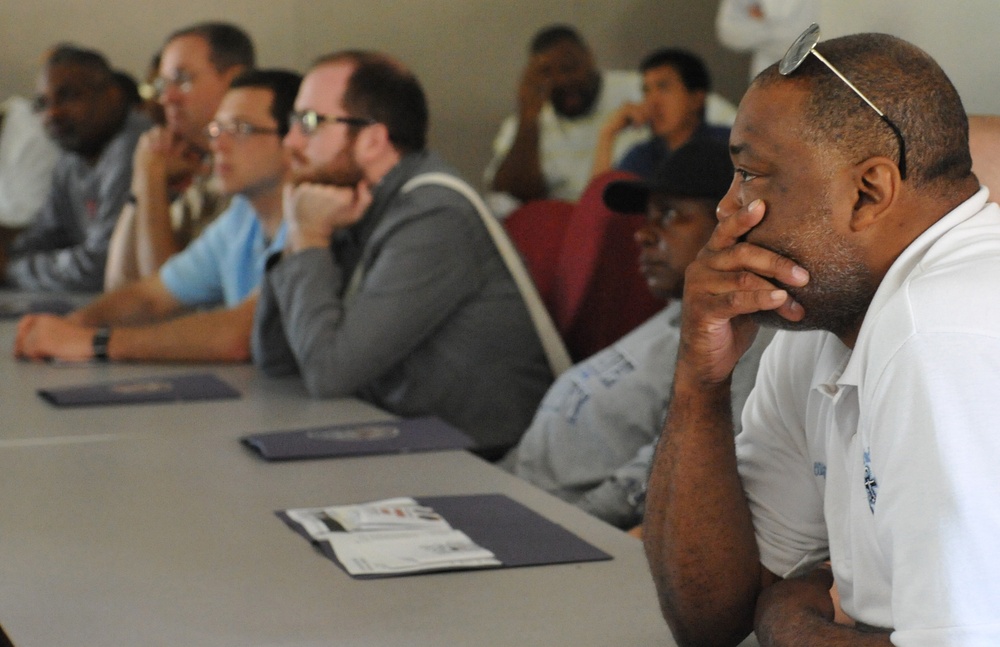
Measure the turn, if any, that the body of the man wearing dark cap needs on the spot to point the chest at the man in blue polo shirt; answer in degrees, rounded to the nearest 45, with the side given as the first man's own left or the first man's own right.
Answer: approximately 90° to the first man's own right

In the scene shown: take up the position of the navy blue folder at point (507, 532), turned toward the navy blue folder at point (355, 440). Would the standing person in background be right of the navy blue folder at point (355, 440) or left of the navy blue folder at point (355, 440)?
right

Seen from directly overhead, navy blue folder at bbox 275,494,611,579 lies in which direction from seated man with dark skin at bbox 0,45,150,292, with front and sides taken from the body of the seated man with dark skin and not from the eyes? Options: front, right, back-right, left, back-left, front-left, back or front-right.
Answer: front-left

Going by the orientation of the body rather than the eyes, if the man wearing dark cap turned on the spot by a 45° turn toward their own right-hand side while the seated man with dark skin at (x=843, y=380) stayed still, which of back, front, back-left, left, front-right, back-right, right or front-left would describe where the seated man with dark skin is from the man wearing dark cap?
left

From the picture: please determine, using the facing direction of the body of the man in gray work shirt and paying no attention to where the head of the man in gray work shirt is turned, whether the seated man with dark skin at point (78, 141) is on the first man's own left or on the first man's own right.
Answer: on the first man's own right

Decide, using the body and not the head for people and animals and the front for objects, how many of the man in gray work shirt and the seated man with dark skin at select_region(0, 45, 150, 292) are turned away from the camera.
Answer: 0

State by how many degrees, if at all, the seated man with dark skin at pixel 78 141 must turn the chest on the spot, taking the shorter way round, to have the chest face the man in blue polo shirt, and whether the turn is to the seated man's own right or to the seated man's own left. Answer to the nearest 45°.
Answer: approximately 45° to the seated man's own left

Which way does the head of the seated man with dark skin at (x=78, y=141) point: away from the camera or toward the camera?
toward the camera

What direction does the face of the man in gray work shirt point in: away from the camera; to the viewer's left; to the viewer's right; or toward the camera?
to the viewer's left

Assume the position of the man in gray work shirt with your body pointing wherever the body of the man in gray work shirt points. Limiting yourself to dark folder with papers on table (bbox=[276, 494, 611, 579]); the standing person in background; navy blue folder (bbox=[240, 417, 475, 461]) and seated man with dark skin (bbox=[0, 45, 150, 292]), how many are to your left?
2

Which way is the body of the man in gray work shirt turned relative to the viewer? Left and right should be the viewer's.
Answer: facing to the left of the viewer

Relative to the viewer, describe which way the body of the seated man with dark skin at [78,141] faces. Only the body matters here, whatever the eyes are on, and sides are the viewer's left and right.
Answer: facing the viewer and to the left of the viewer

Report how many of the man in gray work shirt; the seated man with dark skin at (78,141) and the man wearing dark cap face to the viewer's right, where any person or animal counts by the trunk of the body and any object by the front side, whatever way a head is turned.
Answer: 0

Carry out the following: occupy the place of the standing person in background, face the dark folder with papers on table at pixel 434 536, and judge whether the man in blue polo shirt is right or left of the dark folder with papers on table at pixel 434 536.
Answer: right
